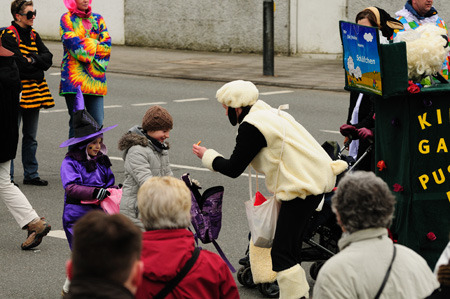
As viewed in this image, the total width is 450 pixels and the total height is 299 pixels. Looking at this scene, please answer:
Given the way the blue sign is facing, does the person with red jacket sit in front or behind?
in front

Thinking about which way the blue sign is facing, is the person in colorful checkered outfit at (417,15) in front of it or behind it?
behind

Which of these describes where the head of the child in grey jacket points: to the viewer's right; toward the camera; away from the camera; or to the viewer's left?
to the viewer's right

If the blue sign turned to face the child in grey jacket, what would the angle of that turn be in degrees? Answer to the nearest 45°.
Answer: approximately 45° to its right

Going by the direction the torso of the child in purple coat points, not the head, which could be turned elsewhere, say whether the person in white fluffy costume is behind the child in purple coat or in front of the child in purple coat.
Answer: in front

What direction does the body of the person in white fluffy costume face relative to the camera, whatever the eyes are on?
to the viewer's left

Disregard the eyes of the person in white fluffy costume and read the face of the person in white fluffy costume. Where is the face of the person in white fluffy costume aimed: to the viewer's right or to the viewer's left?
to the viewer's left

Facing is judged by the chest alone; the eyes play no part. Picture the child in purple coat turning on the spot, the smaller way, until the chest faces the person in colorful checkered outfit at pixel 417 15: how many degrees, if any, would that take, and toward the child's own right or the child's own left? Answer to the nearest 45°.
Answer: approximately 90° to the child's own left

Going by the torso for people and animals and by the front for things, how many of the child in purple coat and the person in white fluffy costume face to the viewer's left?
1
